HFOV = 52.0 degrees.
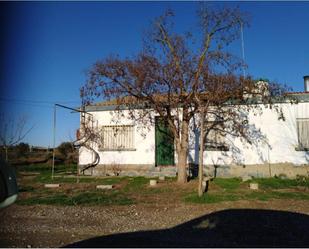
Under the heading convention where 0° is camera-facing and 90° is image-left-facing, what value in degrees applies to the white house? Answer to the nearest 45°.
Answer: approximately 0°
